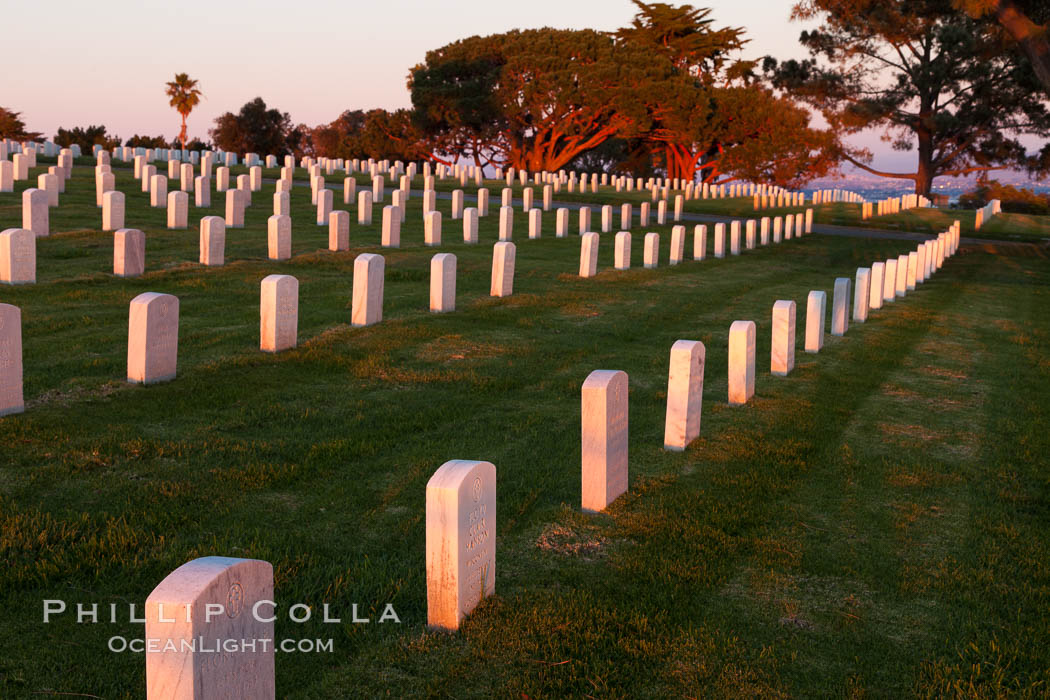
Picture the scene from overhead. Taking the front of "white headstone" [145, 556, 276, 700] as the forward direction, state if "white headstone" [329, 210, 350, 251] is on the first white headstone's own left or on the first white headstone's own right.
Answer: on the first white headstone's own left

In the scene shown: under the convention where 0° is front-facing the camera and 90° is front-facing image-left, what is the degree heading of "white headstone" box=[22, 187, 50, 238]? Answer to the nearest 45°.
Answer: approximately 315°

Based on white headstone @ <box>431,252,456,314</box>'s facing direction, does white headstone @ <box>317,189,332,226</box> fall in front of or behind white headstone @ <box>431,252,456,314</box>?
behind

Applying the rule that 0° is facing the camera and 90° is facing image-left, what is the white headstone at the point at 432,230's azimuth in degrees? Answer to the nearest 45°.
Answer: approximately 315°
